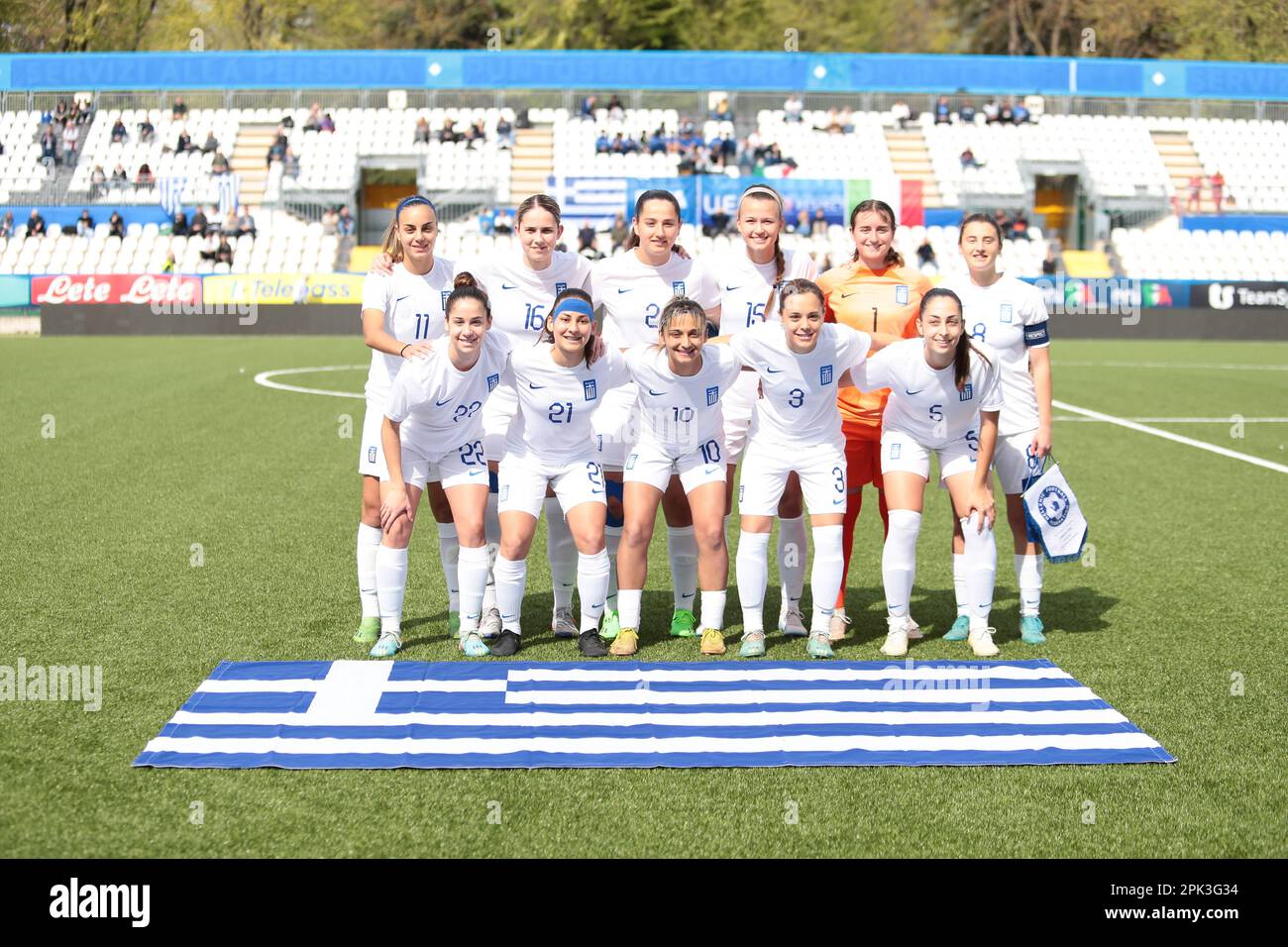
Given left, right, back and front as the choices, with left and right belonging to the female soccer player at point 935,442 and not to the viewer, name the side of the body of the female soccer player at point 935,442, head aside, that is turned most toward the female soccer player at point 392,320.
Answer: right

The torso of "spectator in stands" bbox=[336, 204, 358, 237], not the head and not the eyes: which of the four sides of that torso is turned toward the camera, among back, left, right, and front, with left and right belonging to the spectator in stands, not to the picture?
front

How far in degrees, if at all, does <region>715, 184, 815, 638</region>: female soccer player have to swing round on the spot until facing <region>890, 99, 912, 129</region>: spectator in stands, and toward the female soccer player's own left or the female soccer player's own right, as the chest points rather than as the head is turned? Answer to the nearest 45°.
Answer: approximately 180°

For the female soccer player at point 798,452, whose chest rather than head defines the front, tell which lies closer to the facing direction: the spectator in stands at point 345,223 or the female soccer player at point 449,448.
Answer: the female soccer player

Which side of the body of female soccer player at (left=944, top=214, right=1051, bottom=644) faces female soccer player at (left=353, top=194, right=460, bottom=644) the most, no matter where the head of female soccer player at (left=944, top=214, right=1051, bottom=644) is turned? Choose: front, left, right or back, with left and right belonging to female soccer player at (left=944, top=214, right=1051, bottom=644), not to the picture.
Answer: right

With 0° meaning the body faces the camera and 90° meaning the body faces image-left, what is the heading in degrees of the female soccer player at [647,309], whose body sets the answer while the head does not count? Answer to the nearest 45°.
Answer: approximately 0°

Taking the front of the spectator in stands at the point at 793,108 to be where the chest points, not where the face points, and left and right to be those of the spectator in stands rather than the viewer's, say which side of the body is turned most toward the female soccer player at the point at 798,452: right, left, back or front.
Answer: front
